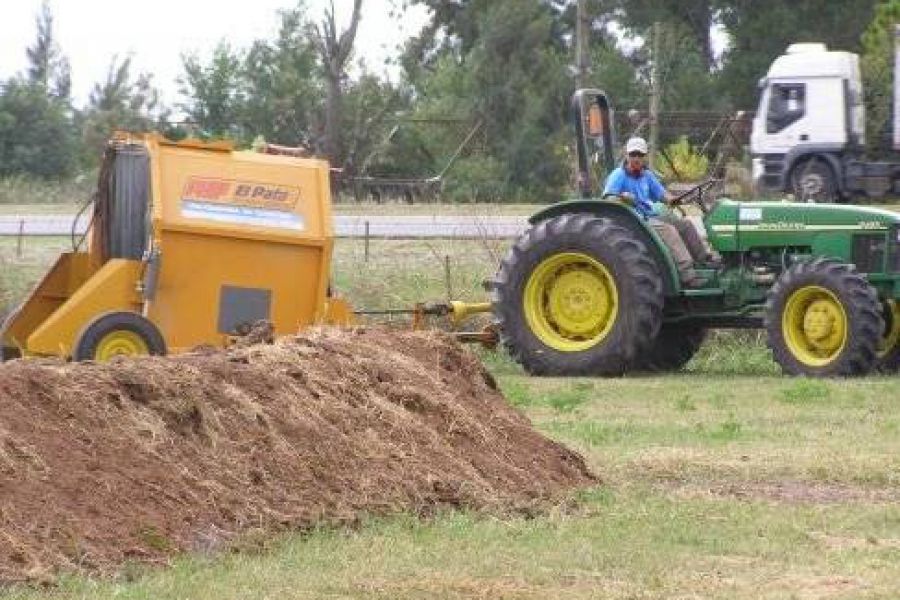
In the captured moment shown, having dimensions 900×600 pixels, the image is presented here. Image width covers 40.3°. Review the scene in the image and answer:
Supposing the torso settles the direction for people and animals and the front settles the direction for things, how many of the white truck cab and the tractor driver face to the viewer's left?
1

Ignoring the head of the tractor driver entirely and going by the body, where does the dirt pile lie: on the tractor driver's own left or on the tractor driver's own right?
on the tractor driver's own right

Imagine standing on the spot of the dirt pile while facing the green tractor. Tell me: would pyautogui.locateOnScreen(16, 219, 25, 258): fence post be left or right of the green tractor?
left

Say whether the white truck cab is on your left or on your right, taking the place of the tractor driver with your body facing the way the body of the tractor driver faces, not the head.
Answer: on your left

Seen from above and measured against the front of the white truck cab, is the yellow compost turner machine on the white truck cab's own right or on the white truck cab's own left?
on the white truck cab's own left

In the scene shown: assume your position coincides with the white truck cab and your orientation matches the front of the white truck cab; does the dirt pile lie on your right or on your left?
on your left

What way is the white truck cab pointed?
to the viewer's left

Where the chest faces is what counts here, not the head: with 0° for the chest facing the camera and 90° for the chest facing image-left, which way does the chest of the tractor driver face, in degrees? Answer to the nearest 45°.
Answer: approximately 315°
